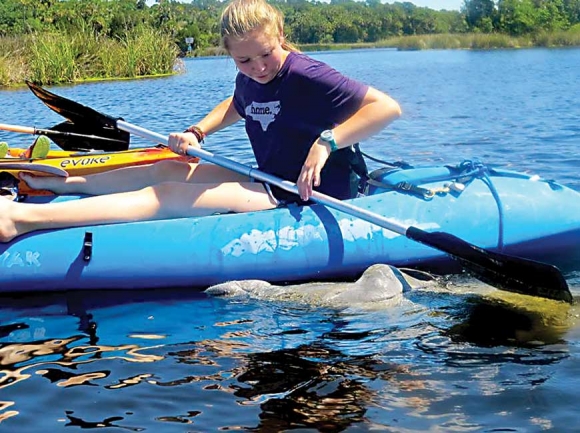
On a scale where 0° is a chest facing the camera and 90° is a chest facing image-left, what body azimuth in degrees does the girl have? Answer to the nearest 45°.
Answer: approximately 45°
